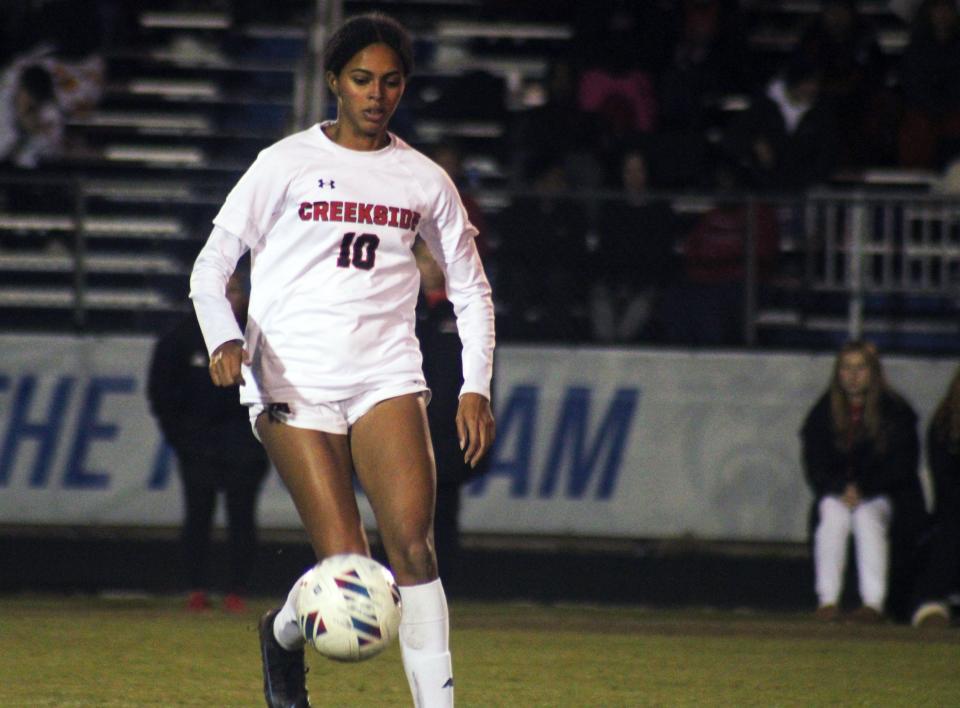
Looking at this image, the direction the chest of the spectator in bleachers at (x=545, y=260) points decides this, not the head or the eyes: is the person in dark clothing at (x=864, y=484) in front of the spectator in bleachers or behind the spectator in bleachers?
in front

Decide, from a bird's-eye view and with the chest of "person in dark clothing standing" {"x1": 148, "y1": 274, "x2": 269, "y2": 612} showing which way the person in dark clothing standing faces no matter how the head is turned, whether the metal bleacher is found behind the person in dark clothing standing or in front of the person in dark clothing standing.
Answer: behind

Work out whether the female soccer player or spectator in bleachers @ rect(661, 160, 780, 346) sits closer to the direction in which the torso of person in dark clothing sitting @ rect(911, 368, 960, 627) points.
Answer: the female soccer player

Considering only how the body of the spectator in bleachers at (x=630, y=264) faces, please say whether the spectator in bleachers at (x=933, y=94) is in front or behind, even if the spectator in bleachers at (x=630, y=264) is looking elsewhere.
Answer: behind

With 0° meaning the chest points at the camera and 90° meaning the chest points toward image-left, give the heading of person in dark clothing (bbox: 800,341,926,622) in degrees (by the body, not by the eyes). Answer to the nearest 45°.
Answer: approximately 0°

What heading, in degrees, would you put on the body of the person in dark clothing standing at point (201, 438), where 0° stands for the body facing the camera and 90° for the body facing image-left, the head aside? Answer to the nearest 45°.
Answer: approximately 0°

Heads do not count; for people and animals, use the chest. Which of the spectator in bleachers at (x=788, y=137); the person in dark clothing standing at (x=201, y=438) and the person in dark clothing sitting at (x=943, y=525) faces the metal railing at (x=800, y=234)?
the spectator in bleachers
